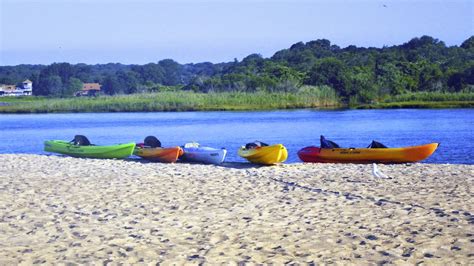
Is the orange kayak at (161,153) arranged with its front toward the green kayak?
no

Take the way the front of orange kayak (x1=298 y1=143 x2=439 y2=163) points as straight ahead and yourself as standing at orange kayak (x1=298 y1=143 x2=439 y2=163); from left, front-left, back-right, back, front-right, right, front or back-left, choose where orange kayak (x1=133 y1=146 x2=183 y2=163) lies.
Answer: back

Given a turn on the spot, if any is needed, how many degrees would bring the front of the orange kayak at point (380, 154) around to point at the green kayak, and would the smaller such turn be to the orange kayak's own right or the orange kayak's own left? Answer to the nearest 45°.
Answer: approximately 180°

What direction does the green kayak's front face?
to the viewer's right

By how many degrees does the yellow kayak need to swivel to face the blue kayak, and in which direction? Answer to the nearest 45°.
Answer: approximately 180°

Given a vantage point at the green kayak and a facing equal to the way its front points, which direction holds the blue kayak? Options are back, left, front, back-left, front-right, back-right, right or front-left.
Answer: front-right

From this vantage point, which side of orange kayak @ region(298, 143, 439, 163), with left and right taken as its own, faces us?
right

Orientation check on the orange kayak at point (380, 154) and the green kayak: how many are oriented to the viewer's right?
2

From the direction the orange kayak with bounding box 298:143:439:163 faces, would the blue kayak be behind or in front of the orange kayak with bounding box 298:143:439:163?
behind

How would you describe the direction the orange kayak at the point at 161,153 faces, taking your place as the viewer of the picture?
facing the viewer and to the right of the viewer

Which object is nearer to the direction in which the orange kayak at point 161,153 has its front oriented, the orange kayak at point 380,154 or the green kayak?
the orange kayak

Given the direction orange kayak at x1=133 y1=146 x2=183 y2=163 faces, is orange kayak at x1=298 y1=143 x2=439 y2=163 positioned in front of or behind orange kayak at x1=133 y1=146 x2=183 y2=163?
in front

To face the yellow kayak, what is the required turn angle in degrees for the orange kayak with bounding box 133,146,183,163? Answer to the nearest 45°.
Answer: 0° — it already faces it

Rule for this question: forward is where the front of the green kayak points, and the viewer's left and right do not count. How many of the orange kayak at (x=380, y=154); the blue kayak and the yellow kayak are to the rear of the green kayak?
0

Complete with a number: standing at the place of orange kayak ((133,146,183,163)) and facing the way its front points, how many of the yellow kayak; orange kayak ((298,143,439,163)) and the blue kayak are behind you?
0
